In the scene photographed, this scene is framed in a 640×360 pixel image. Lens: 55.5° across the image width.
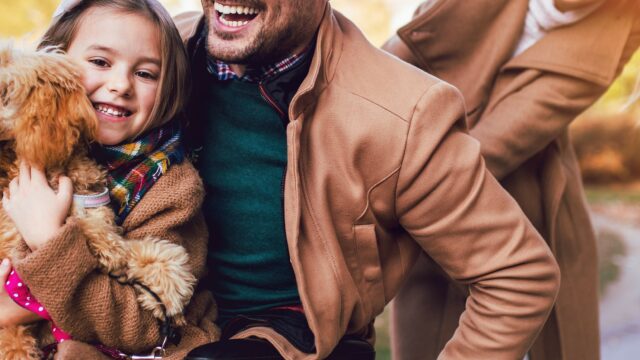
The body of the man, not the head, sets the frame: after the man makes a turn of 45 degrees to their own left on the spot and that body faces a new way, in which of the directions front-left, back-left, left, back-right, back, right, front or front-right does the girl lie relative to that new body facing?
right

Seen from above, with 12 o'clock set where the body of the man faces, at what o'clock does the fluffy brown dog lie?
The fluffy brown dog is roughly at 1 o'clock from the man.

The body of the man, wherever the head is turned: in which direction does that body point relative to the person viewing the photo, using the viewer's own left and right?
facing the viewer and to the left of the viewer

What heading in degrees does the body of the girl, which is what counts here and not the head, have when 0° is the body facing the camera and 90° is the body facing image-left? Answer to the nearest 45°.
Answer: approximately 45°
